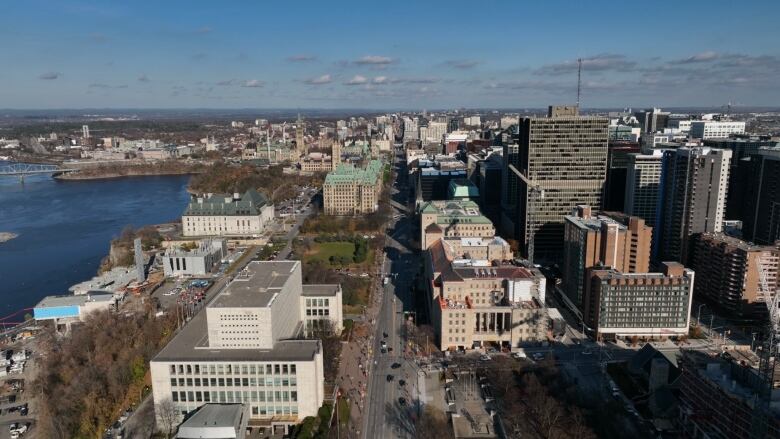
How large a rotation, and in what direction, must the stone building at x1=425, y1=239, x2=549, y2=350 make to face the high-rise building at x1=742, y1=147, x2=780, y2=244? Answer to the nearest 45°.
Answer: approximately 135° to its left

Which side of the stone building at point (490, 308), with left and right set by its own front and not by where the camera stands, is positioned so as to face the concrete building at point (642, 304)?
left

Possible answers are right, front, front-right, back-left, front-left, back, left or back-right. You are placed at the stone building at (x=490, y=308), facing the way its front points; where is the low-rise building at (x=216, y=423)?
front-right

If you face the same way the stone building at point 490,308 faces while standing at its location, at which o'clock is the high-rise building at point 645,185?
The high-rise building is roughly at 7 o'clock from the stone building.

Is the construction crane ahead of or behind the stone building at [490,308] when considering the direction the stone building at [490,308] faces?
ahead

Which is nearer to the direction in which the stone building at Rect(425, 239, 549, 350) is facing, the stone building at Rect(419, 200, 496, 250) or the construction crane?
the construction crane

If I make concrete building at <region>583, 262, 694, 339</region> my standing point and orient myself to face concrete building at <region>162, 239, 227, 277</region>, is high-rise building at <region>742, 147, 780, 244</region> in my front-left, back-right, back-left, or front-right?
back-right

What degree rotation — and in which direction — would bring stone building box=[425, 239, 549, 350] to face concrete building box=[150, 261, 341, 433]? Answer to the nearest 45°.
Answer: approximately 45° to its right

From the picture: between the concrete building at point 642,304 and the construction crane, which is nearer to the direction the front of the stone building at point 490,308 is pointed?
the construction crane

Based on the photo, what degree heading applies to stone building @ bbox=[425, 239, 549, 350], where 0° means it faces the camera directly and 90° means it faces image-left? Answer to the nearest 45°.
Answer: approximately 0°

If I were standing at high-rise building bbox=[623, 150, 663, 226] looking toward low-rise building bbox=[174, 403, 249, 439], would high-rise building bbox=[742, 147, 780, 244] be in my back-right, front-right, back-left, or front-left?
back-left

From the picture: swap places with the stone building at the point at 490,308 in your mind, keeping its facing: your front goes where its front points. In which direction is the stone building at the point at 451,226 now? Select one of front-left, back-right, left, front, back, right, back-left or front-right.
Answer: back

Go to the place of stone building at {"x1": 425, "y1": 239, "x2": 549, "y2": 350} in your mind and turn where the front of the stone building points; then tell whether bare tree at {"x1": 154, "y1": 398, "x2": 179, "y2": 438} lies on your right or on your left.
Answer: on your right

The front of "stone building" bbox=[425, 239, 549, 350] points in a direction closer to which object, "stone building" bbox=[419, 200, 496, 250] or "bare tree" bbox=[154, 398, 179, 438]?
the bare tree

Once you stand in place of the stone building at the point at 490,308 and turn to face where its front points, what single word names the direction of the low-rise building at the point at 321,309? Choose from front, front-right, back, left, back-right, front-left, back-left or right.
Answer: right
